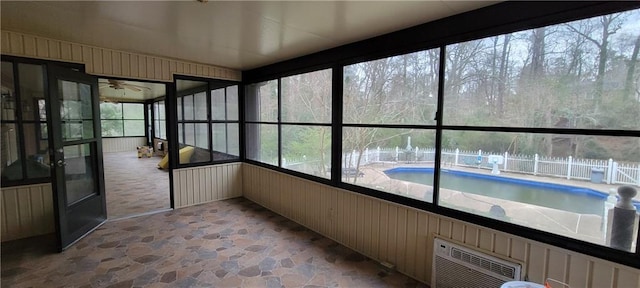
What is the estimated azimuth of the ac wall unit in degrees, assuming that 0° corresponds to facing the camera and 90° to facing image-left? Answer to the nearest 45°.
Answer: approximately 45°
